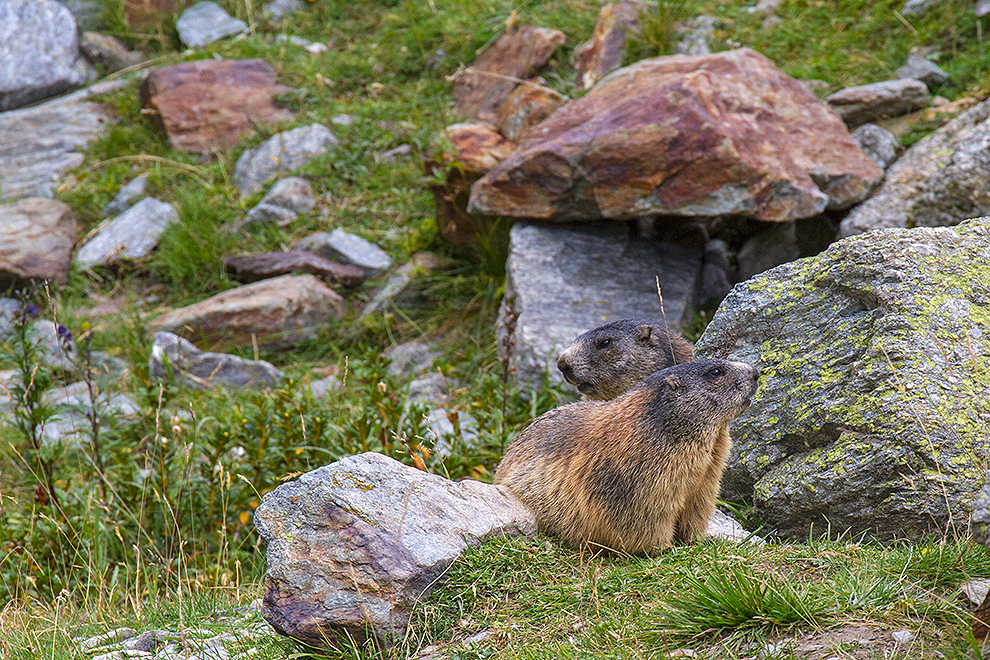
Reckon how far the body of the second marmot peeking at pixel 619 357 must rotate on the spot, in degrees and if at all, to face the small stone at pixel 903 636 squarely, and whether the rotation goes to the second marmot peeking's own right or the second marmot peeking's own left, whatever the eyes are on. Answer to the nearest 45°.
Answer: approximately 90° to the second marmot peeking's own left

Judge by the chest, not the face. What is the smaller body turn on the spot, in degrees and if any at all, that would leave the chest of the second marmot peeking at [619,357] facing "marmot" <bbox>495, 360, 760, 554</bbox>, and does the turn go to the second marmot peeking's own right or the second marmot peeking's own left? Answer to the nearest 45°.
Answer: approximately 90° to the second marmot peeking's own left

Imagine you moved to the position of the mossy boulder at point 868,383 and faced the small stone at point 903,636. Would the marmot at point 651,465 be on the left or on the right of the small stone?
right

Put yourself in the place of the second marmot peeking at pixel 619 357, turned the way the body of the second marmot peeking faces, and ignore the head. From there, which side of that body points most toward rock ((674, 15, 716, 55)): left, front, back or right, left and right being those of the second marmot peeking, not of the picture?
right

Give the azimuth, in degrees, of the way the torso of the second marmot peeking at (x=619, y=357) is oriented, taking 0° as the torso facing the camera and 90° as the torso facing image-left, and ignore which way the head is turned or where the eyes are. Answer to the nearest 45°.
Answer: approximately 90°

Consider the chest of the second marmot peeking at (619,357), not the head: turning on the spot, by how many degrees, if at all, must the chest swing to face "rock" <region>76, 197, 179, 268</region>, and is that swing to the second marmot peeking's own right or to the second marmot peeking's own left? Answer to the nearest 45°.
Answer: approximately 45° to the second marmot peeking's own right

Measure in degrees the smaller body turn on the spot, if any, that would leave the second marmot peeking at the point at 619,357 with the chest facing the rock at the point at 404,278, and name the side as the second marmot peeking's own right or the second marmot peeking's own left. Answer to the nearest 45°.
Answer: approximately 45° to the second marmot peeking's own right

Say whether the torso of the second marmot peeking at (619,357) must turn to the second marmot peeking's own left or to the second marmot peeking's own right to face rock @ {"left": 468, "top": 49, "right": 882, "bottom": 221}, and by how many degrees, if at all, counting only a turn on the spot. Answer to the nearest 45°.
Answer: approximately 90° to the second marmot peeking's own right

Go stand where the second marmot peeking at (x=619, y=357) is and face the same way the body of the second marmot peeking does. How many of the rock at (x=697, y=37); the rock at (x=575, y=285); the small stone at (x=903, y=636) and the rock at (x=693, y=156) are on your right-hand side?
3
